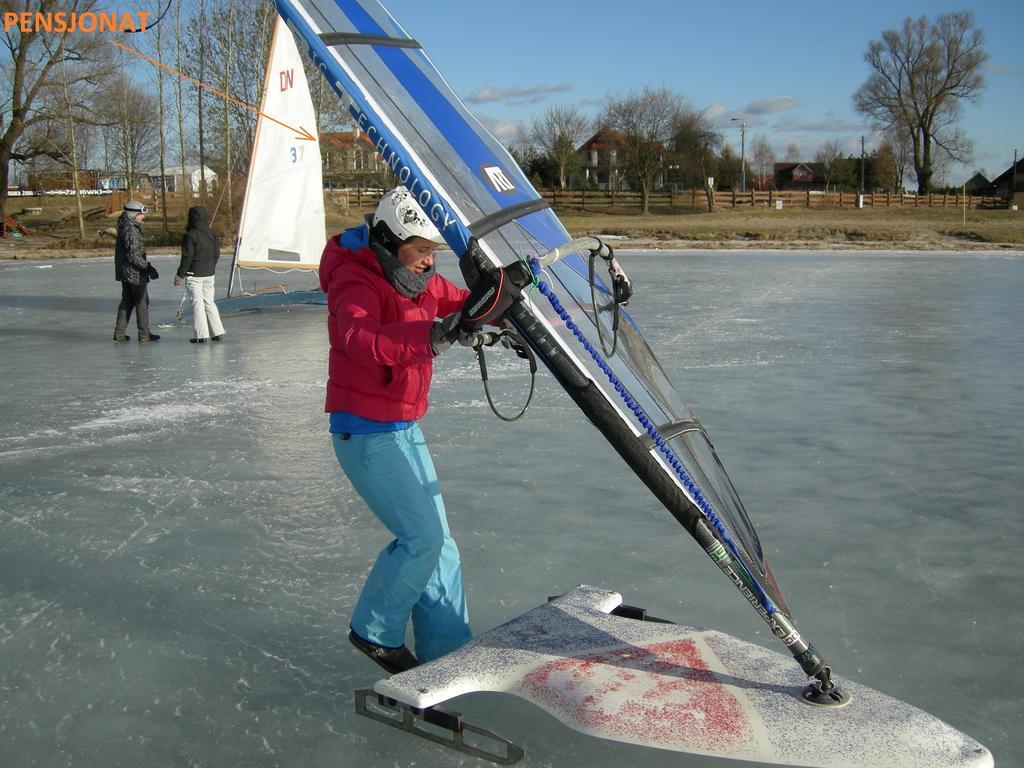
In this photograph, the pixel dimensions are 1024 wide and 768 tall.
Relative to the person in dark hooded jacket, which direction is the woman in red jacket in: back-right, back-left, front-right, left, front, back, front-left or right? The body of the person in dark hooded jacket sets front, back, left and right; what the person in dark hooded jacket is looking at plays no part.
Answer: right

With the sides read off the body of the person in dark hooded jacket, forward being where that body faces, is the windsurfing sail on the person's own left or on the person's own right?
on the person's own right

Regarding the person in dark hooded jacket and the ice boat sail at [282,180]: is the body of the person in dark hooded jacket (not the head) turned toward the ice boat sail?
no

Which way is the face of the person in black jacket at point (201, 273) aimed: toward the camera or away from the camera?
away from the camera
